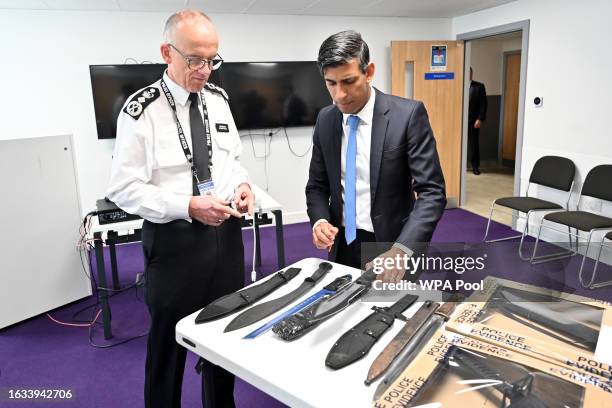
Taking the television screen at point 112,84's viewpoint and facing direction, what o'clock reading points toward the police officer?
The police officer is roughly at 12 o'clock from the television screen.

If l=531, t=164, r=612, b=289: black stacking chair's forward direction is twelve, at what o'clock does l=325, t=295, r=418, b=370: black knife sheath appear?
The black knife sheath is roughly at 11 o'clock from the black stacking chair.

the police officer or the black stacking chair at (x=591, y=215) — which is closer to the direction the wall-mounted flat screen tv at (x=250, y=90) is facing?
the police officer

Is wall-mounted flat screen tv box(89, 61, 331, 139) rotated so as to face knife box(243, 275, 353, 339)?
yes

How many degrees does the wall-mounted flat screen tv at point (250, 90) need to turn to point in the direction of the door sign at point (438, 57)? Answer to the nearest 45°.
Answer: approximately 90° to its left

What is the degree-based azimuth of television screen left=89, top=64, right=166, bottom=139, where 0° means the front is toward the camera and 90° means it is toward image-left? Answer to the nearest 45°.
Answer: approximately 0°
